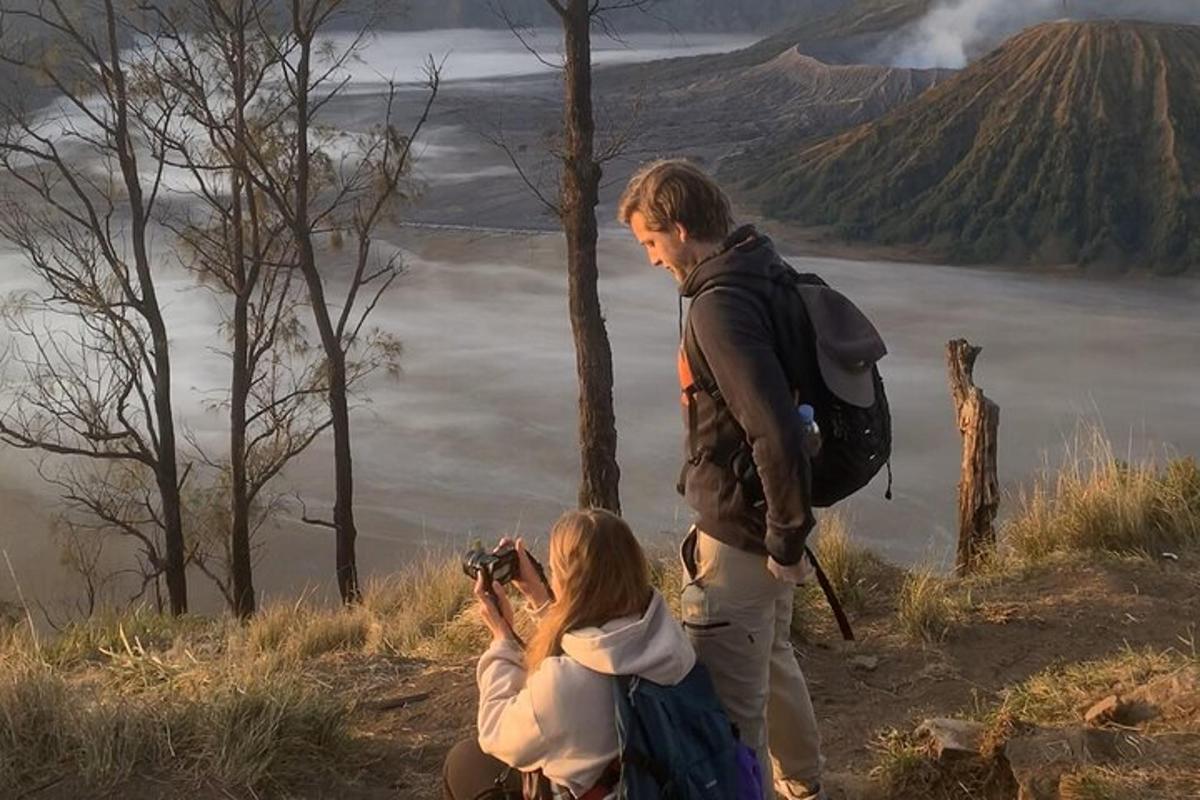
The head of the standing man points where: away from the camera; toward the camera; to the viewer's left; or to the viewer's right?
to the viewer's left

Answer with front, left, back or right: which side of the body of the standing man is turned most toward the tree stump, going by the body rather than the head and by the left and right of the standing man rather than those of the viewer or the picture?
right

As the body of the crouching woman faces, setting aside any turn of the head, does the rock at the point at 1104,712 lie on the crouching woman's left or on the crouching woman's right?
on the crouching woman's right

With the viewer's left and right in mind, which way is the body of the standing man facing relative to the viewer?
facing to the left of the viewer

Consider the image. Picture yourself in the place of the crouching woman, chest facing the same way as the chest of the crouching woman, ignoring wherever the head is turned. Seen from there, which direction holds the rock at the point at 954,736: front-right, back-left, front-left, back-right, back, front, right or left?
right

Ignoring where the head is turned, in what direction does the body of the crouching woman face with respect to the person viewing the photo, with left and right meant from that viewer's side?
facing away from the viewer and to the left of the viewer

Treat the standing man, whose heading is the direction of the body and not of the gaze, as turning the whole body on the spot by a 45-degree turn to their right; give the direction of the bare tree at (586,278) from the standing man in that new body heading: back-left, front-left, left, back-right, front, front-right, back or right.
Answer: front-right

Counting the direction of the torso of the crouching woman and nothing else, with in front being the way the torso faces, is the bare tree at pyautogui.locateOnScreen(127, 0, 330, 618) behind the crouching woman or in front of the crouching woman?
in front

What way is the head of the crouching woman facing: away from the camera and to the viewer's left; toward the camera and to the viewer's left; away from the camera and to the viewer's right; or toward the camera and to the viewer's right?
away from the camera and to the viewer's left

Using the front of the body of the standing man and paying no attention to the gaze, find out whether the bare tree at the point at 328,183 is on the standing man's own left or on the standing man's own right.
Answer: on the standing man's own right

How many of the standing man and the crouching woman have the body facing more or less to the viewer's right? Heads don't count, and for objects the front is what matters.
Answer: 0
